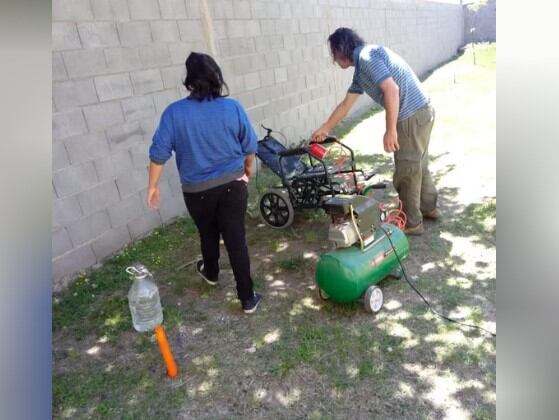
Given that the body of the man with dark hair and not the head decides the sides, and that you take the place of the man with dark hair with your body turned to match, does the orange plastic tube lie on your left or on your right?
on your left

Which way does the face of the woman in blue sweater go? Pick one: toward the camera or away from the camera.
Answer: away from the camera

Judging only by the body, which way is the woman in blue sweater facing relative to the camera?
away from the camera

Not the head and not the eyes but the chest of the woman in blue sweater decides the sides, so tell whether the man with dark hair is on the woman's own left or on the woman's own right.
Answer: on the woman's own right

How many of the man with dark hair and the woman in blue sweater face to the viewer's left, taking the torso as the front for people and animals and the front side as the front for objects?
1

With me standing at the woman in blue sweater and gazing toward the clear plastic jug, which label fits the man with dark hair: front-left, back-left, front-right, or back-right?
back-left

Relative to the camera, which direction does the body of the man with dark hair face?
to the viewer's left

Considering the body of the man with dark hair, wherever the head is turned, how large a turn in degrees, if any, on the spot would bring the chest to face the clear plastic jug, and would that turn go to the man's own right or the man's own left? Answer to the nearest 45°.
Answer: approximately 45° to the man's own left

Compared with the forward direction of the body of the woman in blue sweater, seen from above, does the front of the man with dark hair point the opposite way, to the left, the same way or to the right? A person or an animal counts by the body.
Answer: to the left

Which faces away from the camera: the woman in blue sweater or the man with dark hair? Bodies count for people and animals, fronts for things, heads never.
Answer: the woman in blue sweater
